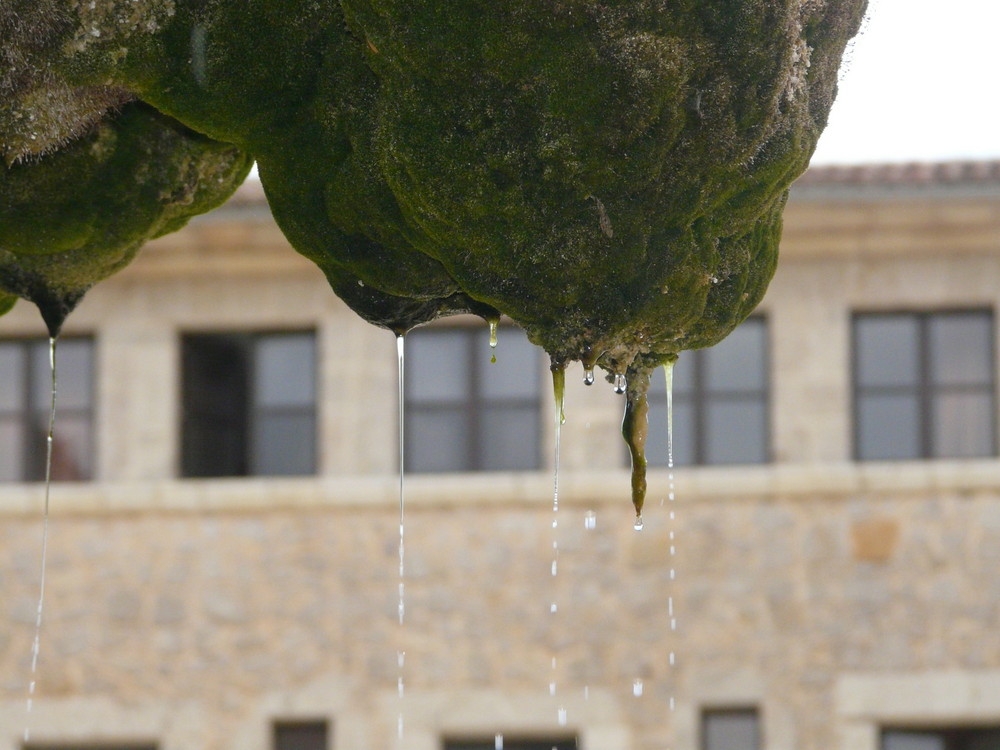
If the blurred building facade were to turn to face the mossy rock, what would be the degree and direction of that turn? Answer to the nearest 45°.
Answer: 0° — it already faces it

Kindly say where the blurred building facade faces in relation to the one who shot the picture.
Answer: facing the viewer
